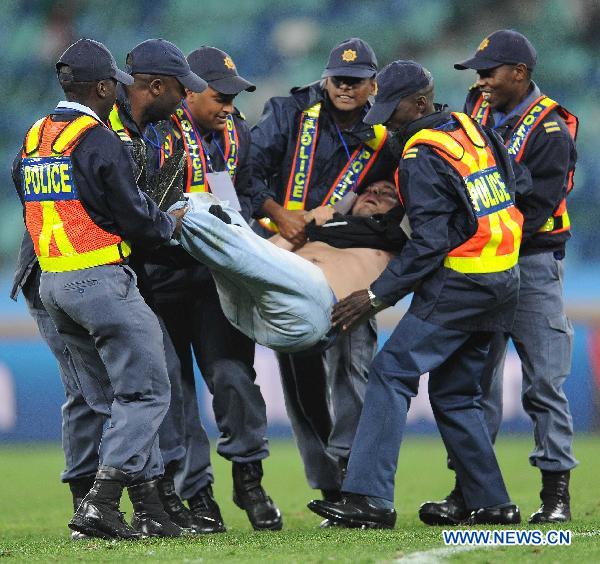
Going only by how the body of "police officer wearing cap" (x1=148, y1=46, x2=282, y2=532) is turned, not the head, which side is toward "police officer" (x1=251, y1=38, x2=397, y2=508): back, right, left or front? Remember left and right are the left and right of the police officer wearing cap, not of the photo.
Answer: left

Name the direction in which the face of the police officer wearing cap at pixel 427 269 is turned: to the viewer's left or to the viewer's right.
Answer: to the viewer's left

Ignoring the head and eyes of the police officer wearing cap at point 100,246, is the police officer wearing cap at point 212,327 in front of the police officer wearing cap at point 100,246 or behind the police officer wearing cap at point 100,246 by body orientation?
in front

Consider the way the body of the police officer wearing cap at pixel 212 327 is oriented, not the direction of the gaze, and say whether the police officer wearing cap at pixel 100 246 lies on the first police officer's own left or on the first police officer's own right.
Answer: on the first police officer's own right

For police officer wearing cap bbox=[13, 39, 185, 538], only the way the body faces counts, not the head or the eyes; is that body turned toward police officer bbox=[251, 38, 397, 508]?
yes

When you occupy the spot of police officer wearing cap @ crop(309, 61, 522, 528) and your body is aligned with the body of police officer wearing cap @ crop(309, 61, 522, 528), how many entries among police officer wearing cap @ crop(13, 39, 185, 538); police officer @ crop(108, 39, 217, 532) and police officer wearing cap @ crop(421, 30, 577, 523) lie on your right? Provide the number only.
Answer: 1

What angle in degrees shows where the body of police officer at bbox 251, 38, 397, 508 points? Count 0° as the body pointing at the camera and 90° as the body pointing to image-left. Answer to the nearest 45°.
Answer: approximately 0°

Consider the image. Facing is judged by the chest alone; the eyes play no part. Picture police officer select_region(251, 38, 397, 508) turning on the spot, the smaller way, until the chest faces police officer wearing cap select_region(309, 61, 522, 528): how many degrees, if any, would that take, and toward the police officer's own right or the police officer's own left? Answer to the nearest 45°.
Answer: approximately 45° to the police officer's own left

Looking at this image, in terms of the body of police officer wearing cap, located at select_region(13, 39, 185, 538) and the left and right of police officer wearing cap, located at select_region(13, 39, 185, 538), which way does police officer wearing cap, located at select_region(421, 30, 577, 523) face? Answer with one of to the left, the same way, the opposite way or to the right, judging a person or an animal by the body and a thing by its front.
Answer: the opposite way

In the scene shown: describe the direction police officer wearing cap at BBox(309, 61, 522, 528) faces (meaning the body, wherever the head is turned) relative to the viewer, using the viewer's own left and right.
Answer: facing away from the viewer and to the left of the viewer

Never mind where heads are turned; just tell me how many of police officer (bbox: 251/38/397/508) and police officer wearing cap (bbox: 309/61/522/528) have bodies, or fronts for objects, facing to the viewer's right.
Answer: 0

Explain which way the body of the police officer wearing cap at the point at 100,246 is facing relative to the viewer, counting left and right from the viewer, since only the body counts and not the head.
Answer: facing away from the viewer and to the right of the viewer
